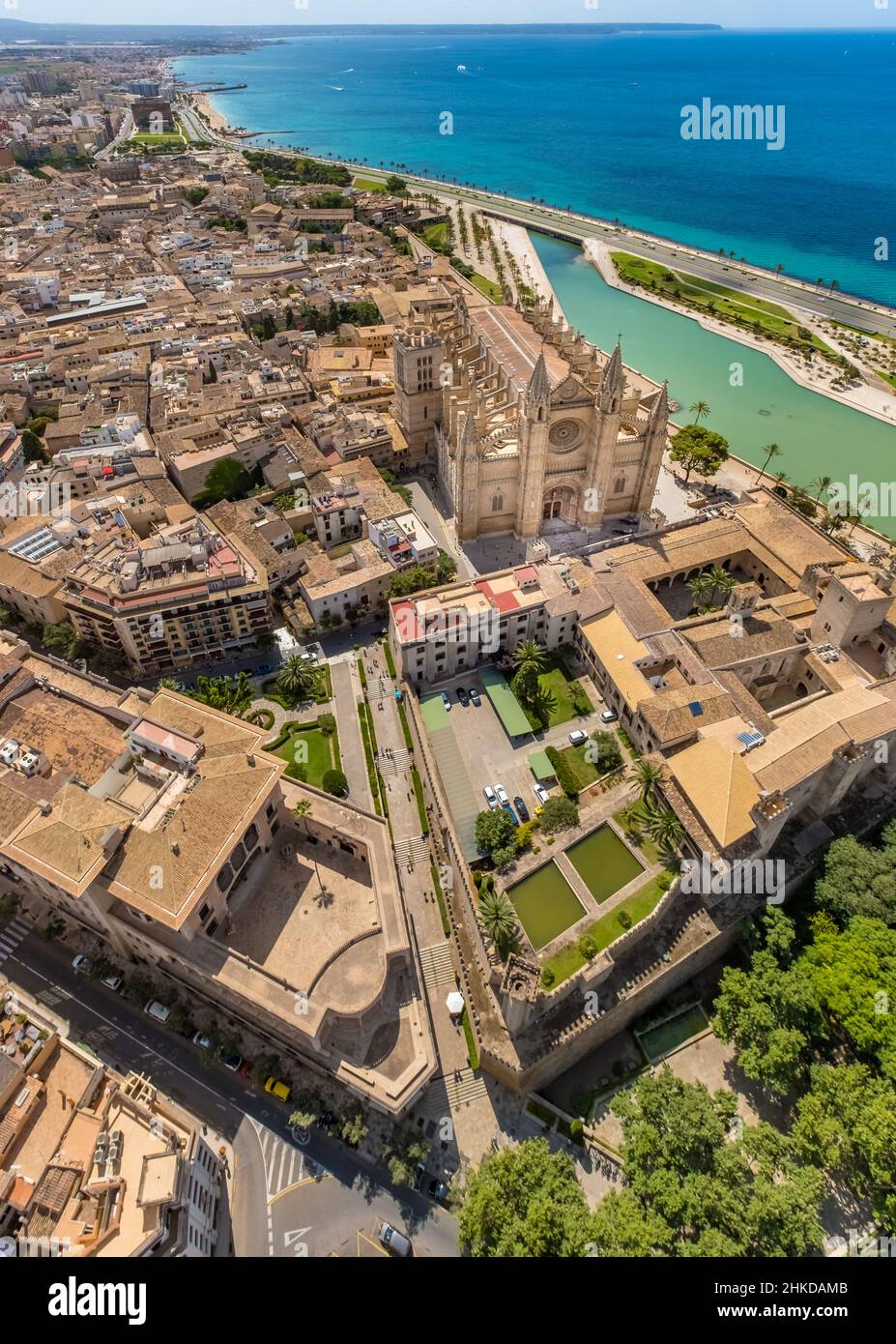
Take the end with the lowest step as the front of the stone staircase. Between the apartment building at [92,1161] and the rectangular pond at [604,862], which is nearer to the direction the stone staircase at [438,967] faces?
the apartment building

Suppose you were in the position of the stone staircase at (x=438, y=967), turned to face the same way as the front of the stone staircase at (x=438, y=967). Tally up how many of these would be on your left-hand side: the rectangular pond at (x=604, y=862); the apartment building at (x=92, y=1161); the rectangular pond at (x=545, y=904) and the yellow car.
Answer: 2

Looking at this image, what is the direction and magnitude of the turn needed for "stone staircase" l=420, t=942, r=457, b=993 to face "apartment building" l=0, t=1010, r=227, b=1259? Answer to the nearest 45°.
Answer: approximately 45° to its right

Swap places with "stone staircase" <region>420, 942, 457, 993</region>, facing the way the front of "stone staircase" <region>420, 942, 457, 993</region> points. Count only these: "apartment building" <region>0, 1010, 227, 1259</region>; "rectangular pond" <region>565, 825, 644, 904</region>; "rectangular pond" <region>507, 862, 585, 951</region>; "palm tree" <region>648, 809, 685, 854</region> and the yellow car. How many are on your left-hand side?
3

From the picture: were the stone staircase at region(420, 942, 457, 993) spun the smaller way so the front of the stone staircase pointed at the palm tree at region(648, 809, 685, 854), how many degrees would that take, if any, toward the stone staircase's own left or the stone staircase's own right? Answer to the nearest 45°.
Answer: approximately 90° to the stone staircase's own left

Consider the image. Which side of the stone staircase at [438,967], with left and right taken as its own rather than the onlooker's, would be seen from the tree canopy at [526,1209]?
front

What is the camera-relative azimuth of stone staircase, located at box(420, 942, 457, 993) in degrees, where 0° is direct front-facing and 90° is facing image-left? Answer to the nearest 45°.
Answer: approximately 0°

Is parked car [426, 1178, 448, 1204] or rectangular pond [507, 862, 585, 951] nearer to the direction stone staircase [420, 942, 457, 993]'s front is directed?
the parked car

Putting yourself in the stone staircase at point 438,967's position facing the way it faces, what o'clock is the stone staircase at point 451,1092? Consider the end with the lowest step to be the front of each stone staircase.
the stone staircase at point 451,1092 is roughly at 12 o'clock from the stone staircase at point 438,967.

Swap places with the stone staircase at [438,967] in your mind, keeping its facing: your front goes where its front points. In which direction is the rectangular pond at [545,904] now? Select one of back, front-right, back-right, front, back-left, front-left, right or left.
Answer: left

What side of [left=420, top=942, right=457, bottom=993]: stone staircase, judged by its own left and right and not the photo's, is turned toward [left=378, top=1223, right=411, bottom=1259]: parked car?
front

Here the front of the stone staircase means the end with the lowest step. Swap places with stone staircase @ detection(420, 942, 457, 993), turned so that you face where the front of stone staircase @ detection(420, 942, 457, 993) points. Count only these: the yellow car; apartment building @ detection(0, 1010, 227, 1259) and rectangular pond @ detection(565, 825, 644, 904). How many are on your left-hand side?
1

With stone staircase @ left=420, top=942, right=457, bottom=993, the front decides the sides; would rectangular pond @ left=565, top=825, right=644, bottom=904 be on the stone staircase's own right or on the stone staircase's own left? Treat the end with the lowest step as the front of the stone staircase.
on the stone staircase's own left
